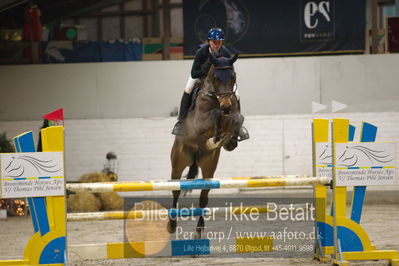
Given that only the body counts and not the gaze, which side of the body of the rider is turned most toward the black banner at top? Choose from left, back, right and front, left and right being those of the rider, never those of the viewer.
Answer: back

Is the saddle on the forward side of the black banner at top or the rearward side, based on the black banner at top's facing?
on the forward side

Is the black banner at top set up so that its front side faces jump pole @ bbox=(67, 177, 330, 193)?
yes

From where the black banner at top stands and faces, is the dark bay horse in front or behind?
in front

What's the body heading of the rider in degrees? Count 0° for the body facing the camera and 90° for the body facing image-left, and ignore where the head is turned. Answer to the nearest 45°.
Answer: approximately 0°

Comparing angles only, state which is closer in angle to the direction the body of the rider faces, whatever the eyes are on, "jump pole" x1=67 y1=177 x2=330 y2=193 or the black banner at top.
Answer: the jump pole

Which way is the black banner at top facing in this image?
toward the camera

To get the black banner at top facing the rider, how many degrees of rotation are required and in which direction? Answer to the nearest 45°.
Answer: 0° — it already faces them

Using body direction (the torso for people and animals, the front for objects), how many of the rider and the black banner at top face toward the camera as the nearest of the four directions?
2
